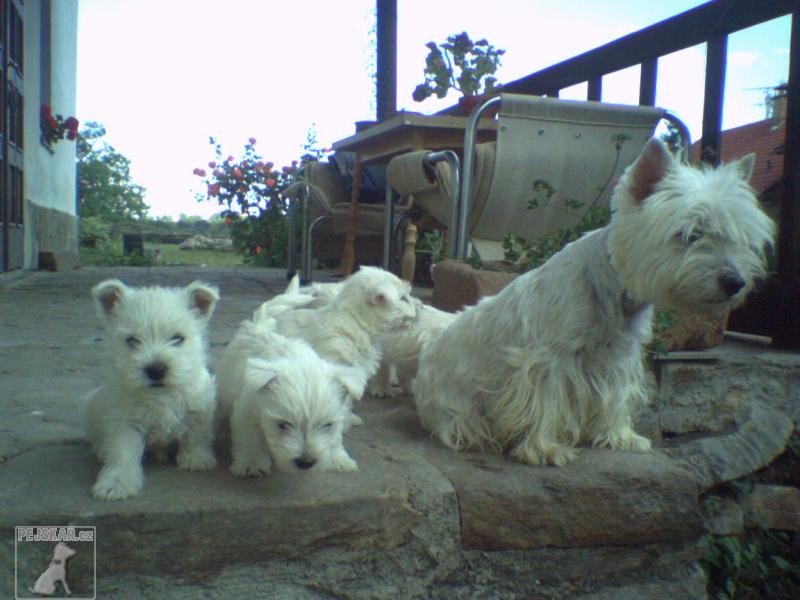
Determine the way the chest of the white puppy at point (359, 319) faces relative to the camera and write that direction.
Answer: to the viewer's right

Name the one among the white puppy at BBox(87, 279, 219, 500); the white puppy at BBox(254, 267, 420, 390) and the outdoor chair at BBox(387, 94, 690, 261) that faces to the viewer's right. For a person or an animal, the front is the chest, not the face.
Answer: the white puppy at BBox(254, 267, 420, 390)

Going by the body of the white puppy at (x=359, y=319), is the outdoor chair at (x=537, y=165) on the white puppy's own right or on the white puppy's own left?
on the white puppy's own left

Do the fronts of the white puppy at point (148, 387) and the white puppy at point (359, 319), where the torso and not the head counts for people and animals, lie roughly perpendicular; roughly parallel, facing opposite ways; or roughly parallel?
roughly perpendicular

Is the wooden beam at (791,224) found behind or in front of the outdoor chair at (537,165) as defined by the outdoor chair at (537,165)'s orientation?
behind
